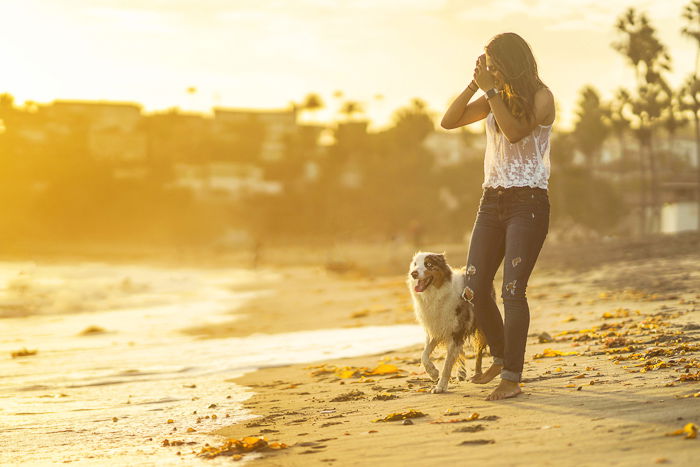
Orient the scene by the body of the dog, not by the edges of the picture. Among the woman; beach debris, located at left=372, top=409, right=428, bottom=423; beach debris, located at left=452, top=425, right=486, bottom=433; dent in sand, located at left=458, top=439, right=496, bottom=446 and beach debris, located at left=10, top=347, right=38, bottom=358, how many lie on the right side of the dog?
1

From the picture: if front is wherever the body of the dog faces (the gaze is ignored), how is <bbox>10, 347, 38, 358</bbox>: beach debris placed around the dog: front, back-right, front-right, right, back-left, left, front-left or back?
right

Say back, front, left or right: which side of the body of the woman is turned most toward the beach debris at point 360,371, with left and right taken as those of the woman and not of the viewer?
right

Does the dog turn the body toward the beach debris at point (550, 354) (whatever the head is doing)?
no

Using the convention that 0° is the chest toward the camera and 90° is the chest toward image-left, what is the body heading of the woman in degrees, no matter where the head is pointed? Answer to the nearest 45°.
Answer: approximately 45°

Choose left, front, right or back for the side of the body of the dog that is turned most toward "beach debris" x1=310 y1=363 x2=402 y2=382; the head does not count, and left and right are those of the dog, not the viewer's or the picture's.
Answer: right

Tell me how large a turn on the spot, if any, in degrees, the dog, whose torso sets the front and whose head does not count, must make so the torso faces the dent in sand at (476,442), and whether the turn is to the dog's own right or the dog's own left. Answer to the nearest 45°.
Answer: approximately 45° to the dog's own left

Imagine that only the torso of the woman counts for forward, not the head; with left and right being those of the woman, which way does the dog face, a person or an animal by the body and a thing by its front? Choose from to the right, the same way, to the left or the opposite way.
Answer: the same way

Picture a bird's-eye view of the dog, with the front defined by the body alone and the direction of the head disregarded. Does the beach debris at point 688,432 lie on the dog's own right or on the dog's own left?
on the dog's own left

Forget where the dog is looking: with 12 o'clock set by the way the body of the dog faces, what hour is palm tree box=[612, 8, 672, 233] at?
The palm tree is roughly at 5 o'clock from the dog.

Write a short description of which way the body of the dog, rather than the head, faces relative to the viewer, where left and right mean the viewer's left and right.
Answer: facing the viewer and to the left of the viewer

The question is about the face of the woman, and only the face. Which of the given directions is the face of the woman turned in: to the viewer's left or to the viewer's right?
to the viewer's left

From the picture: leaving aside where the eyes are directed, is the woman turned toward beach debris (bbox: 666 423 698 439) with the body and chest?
no

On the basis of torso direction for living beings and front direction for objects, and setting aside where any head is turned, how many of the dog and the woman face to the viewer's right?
0

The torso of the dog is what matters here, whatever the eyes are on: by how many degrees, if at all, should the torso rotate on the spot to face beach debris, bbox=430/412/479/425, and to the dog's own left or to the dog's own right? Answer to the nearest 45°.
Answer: approximately 45° to the dog's own left
